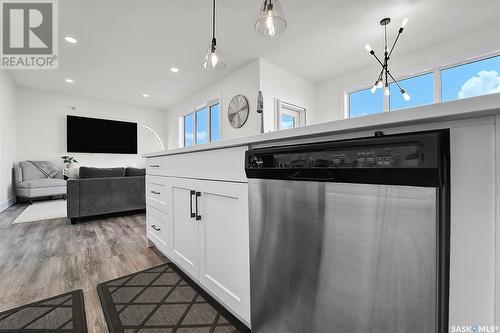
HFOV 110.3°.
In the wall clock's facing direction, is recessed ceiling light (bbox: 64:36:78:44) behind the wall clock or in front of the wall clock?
in front

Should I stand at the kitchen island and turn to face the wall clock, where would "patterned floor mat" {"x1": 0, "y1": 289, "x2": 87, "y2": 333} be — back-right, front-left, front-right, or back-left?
back-left

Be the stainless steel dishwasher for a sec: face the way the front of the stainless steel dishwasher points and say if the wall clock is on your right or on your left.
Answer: on your right

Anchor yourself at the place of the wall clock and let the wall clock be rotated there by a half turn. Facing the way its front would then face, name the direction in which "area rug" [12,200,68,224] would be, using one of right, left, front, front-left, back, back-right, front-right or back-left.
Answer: back-left

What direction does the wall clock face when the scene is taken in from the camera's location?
facing the viewer and to the left of the viewer

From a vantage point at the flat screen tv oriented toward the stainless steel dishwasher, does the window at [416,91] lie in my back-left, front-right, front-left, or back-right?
front-left

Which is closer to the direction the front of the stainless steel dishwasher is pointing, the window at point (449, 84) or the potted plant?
the potted plant

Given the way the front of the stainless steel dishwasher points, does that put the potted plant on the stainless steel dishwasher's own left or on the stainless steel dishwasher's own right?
on the stainless steel dishwasher's own right

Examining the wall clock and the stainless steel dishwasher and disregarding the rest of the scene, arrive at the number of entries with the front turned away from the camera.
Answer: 0

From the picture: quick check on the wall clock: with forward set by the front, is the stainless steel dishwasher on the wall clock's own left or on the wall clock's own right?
on the wall clock's own left

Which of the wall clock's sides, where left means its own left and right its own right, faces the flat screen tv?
right

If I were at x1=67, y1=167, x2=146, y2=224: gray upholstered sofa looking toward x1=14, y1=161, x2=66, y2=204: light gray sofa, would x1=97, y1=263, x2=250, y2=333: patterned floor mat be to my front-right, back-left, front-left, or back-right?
back-left

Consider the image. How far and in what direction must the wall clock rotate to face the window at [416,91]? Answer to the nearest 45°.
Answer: approximately 135° to its left

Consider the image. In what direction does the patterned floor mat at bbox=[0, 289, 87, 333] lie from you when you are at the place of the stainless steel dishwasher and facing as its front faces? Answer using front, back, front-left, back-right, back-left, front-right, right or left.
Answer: front-right
